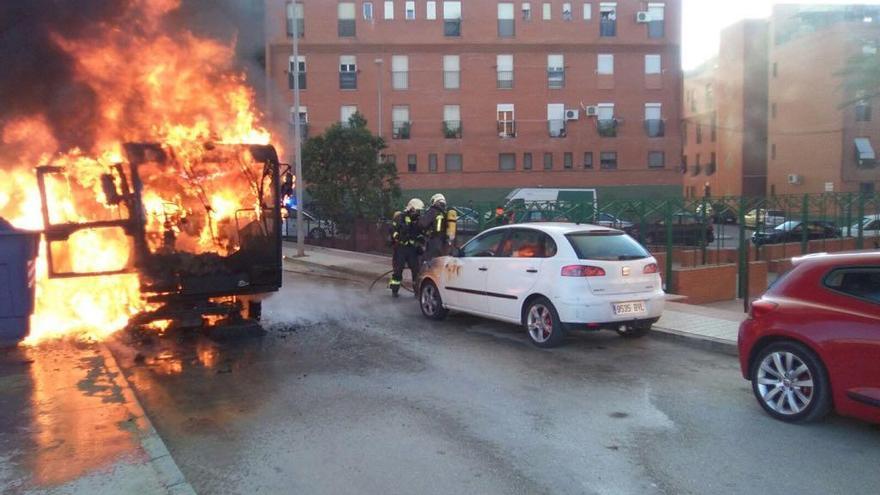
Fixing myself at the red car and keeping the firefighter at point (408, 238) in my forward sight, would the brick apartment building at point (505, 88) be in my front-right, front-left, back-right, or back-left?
front-right

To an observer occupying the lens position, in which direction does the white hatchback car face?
facing away from the viewer and to the left of the viewer

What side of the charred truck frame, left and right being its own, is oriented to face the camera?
front

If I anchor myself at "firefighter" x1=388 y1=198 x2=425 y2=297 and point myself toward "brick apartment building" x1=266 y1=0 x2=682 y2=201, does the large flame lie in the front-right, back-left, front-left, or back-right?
back-left

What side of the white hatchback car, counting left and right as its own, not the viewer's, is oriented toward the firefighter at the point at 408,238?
front

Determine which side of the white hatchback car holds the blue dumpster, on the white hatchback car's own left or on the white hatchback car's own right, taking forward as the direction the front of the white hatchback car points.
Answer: on the white hatchback car's own left

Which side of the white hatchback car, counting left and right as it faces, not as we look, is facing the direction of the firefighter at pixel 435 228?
front

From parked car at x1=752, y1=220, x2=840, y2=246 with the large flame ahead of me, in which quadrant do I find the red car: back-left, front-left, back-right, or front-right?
front-left
